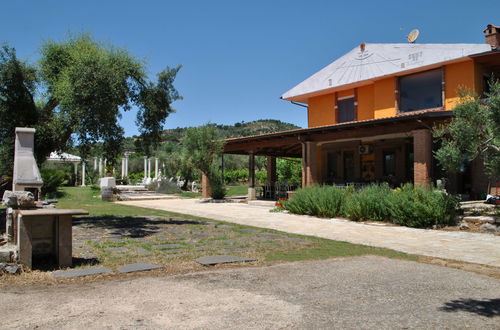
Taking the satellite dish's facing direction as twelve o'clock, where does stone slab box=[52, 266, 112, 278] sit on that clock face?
The stone slab is roughly at 11 o'clock from the satellite dish.

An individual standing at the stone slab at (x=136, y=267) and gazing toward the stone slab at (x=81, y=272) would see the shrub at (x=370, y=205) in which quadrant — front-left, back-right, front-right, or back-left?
back-right

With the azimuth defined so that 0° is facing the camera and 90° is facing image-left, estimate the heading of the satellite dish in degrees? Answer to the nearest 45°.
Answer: approximately 45°

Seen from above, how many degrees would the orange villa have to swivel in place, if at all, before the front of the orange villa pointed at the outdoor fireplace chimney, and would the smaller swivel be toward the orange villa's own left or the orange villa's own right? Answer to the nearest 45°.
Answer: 0° — it already faces it

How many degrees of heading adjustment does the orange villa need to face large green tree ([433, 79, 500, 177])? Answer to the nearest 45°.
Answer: approximately 45° to its left

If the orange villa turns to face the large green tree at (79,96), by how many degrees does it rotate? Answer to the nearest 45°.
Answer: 0° — it already faces it

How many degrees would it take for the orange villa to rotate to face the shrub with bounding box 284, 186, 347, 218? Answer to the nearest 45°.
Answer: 0° — it already faces it

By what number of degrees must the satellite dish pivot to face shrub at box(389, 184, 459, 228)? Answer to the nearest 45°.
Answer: approximately 45° to its left

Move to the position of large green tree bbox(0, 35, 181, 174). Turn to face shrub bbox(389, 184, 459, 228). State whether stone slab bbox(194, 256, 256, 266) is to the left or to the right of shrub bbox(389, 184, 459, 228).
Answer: right

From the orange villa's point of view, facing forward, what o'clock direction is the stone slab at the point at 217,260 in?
The stone slab is roughly at 11 o'clock from the orange villa.

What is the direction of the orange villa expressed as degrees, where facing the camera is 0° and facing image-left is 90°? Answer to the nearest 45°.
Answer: approximately 45°
